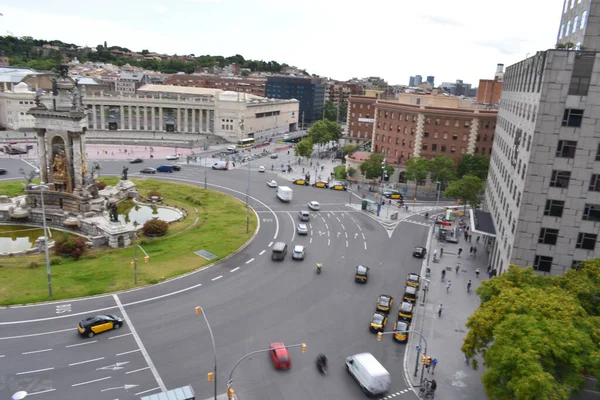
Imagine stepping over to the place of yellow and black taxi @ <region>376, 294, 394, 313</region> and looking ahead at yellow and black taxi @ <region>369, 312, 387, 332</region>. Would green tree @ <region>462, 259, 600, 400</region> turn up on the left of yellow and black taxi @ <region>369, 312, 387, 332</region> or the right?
left

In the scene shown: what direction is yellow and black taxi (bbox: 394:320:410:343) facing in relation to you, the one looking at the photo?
facing away from the viewer

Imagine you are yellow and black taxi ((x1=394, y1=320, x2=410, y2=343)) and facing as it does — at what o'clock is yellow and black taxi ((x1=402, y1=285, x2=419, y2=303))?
yellow and black taxi ((x1=402, y1=285, x2=419, y2=303)) is roughly at 12 o'clock from yellow and black taxi ((x1=394, y1=320, x2=410, y2=343)).

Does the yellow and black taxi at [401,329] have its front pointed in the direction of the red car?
no

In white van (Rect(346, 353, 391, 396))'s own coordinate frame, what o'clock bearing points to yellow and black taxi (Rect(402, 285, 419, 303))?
The yellow and black taxi is roughly at 2 o'clock from the white van.

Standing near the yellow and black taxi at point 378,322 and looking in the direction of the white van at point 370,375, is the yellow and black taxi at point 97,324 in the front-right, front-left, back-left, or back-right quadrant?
front-right

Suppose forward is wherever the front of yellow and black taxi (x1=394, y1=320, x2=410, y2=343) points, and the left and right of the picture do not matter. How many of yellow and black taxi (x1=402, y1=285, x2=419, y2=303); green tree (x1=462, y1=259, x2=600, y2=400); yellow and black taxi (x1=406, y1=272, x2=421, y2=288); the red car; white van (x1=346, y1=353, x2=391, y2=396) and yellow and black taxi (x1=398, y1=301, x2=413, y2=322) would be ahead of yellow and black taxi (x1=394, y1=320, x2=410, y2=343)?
3

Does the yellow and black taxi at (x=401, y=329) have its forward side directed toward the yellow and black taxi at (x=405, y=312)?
yes

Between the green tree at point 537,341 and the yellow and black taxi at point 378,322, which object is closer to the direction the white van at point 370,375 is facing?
the yellow and black taxi

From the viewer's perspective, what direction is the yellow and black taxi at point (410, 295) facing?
away from the camera

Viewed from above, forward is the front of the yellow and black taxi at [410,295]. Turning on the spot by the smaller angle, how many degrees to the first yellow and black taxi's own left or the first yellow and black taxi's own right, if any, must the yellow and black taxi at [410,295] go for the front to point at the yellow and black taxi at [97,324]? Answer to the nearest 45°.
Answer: approximately 135° to the first yellow and black taxi's own left

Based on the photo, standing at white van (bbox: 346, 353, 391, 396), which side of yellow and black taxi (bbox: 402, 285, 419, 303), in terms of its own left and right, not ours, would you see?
back

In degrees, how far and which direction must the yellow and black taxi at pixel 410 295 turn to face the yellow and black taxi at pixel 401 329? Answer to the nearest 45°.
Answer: approximately 180°
